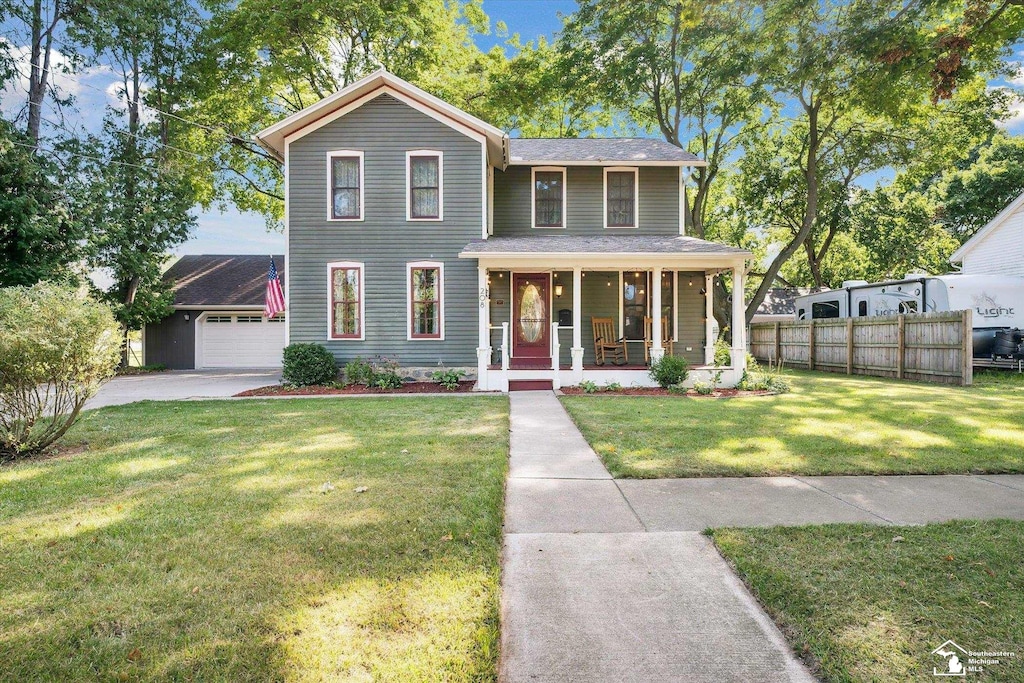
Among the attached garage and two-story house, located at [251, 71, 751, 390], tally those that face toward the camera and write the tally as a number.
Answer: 2

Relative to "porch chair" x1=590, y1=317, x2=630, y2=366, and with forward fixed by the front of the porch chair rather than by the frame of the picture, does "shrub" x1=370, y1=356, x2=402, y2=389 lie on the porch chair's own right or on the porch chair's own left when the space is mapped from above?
on the porch chair's own right

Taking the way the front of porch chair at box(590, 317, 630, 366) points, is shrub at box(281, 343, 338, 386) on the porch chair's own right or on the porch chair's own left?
on the porch chair's own right

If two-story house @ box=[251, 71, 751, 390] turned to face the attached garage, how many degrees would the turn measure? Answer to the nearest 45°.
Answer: approximately 135° to its right

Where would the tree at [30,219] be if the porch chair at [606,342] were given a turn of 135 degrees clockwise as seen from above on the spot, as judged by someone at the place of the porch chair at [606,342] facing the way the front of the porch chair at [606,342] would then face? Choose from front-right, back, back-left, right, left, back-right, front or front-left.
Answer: front

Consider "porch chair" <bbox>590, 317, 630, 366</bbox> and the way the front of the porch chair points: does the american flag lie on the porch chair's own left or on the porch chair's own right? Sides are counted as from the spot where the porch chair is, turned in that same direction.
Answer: on the porch chair's own right

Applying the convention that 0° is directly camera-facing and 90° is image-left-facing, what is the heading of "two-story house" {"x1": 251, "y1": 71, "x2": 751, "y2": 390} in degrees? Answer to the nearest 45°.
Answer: approximately 0°

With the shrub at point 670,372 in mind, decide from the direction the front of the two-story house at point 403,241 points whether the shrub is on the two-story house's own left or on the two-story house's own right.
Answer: on the two-story house's own left

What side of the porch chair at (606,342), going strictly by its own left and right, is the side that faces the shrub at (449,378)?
right

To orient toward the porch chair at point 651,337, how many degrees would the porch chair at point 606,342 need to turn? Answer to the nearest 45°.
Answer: approximately 45° to its left
